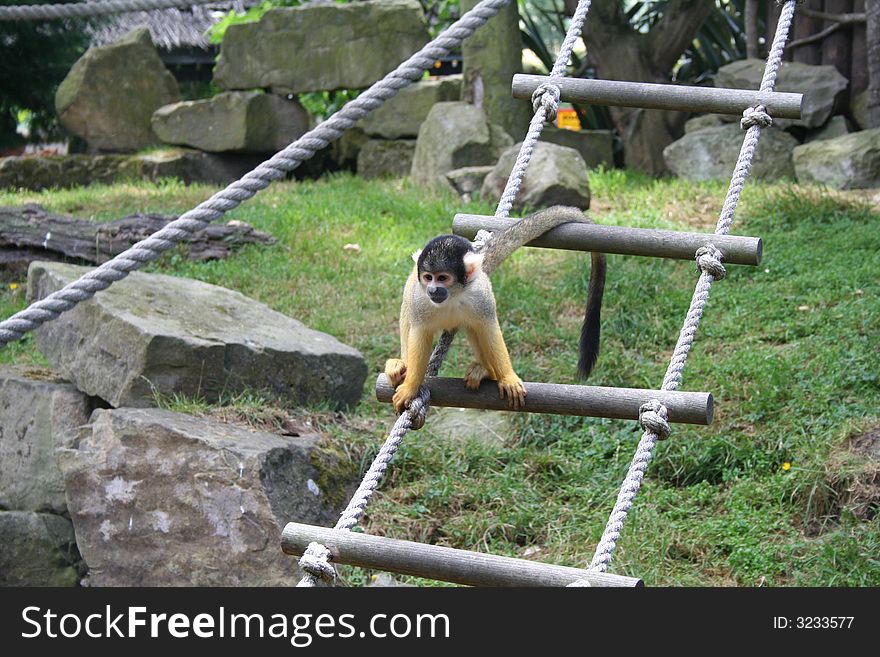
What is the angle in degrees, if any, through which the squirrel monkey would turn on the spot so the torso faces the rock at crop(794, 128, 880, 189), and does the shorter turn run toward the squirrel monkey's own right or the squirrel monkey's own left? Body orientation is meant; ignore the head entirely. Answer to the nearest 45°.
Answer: approximately 135° to the squirrel monkey's own left

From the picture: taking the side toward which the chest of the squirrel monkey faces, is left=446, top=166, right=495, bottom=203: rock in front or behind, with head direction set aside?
behind

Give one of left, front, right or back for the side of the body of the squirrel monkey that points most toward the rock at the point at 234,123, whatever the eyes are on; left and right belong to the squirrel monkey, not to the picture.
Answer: back

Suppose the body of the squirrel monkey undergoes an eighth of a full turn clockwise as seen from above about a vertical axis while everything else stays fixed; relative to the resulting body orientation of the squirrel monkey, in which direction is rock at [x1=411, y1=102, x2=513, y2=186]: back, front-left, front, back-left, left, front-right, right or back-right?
back-right

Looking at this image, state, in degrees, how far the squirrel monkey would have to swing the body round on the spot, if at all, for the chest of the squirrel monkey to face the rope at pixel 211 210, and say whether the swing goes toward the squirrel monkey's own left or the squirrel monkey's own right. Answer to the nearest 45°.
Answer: approximately 90° to the squirrel monkey's own right

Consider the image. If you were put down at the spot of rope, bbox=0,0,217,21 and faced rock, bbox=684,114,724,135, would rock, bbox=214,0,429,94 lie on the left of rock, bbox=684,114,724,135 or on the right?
left

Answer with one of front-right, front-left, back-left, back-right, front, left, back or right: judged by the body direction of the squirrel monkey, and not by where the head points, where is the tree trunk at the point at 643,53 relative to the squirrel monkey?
back

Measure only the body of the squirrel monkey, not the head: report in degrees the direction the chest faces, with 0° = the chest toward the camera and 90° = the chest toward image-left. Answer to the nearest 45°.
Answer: approximately 0°

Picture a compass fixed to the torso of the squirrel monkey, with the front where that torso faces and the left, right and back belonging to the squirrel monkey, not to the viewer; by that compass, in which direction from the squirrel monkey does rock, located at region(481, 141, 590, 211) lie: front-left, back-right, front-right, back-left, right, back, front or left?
back

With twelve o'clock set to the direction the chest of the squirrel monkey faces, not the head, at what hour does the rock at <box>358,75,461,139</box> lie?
The rock is roughly at 6 o'clock from the squirrel monkey.

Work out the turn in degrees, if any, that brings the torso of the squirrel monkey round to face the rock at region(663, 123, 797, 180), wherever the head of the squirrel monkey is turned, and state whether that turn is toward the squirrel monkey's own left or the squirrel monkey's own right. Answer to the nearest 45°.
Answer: approximately 180°
